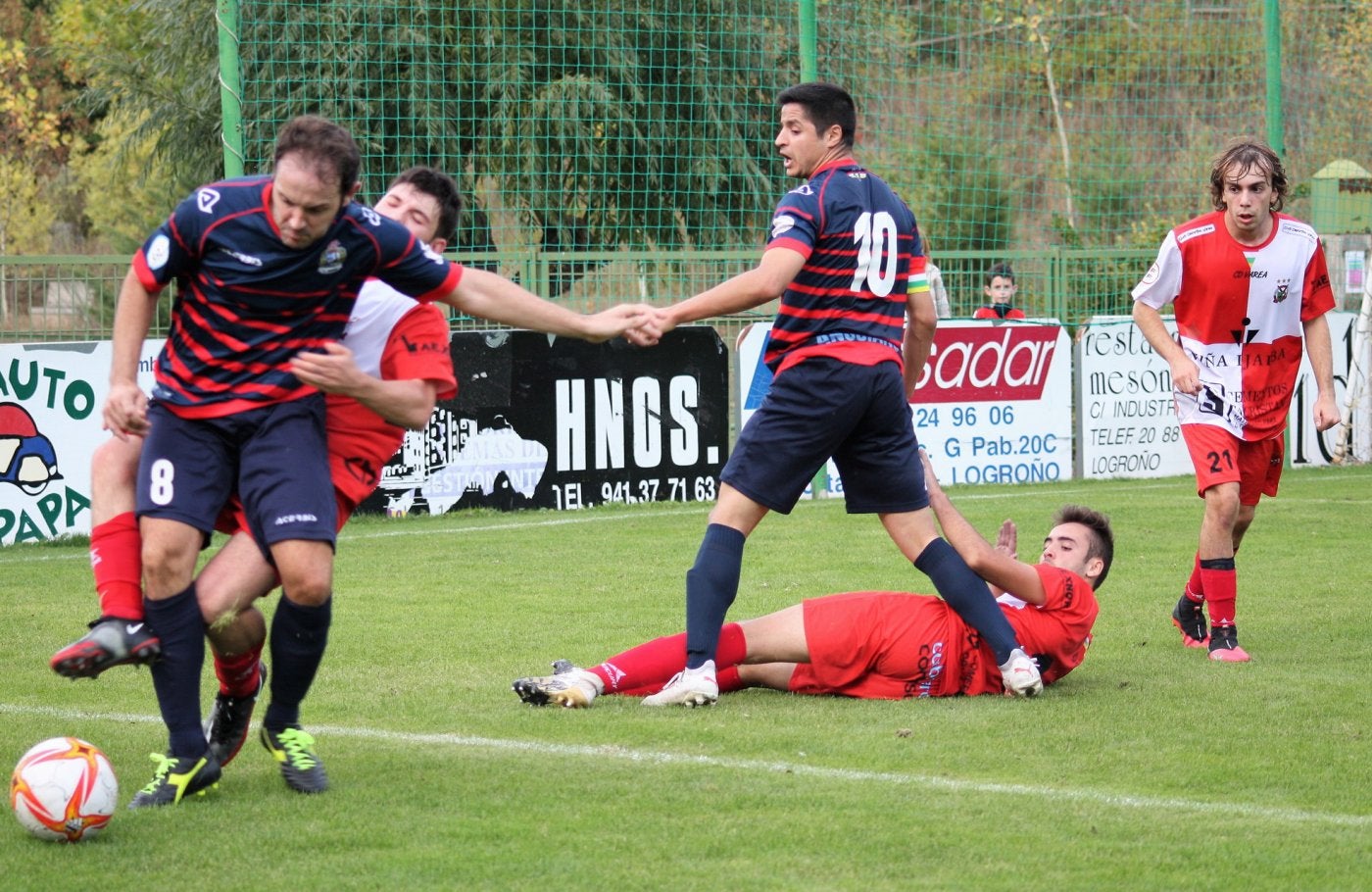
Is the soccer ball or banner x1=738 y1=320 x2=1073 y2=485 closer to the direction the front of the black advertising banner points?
the soccer ball

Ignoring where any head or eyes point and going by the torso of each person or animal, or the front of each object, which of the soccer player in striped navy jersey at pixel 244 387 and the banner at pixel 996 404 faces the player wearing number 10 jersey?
the banner

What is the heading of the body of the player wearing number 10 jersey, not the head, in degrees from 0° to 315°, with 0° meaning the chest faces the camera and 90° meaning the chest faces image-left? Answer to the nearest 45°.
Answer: approximately 135°

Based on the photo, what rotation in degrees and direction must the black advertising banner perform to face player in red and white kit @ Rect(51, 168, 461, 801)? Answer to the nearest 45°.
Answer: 0° — it already faces them

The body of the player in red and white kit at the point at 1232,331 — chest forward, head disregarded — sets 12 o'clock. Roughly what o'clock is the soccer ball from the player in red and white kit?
The soccer ball is roughly at 1 o'clock from the player in red and white kit.

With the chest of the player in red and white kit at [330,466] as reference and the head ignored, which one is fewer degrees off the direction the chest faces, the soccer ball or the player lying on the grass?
the soccer ball

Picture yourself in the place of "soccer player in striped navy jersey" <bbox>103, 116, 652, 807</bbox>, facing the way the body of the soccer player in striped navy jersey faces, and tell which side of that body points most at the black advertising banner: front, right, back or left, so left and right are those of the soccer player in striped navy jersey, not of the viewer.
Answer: back

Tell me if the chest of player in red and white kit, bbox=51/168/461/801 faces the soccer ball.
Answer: yes

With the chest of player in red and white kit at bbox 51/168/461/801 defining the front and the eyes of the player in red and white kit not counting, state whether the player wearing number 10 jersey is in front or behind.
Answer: behind

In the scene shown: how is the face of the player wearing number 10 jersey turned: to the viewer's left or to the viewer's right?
to the viewer's left

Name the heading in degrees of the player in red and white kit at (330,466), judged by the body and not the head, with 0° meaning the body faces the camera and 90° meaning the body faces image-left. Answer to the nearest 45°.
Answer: approximately 45°

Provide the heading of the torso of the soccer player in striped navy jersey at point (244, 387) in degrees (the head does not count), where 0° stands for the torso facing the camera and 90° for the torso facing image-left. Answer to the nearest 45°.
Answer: approximately 0°

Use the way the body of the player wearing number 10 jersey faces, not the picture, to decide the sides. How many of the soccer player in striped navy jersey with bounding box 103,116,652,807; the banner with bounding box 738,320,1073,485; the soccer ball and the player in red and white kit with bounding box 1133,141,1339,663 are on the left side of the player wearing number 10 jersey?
2
